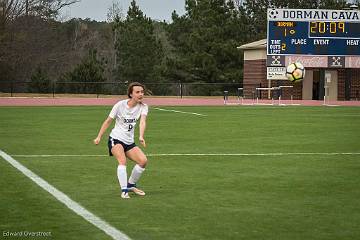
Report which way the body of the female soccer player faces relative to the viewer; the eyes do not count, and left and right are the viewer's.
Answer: facing the viewer and to the right of the viewer
